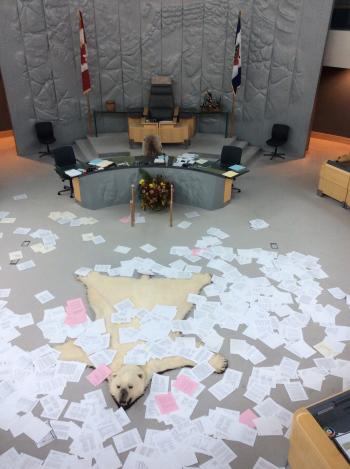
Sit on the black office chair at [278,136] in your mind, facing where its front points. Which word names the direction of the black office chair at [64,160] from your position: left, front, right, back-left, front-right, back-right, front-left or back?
front

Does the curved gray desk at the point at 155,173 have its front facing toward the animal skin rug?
yes

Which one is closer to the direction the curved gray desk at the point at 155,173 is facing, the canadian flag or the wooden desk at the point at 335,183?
the wooden desk

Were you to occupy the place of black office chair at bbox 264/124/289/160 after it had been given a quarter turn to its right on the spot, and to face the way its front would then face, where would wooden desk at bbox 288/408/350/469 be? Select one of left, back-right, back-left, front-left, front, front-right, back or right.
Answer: back-left

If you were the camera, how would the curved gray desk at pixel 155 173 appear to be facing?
facing the viewer

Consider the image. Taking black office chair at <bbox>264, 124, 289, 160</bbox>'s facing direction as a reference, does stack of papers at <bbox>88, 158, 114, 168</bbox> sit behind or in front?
in front

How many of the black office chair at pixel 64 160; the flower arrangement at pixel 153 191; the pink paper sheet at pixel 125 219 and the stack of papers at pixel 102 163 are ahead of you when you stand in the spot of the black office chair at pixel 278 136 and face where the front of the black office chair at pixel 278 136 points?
4

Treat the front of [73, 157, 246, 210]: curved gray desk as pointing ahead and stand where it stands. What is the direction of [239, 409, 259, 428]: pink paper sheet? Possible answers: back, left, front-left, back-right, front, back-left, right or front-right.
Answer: front

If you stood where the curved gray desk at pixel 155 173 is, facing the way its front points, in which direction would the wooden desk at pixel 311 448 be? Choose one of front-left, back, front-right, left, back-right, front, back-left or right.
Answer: front

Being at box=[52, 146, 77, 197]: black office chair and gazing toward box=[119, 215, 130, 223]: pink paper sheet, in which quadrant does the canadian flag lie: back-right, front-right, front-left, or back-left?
back-left

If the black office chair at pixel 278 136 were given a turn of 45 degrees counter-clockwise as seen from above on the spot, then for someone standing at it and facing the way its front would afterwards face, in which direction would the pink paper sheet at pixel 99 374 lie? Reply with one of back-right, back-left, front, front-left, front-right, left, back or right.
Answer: front

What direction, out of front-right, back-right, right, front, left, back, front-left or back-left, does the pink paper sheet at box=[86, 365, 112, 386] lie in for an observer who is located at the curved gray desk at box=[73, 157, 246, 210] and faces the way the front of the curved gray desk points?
front

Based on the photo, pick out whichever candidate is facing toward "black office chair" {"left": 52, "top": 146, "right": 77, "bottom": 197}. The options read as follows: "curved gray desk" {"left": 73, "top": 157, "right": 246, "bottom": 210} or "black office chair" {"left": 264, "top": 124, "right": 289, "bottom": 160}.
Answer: "black office chair" {"left": 264, "top": 124, "right": 289, "bottom": 160}

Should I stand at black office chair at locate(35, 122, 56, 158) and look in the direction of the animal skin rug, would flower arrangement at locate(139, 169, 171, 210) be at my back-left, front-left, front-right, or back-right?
front-left

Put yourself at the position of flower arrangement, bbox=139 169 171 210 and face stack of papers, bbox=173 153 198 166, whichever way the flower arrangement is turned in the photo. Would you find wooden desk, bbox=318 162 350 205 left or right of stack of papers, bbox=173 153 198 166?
right

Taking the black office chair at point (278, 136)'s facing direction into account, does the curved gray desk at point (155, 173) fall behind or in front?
in front

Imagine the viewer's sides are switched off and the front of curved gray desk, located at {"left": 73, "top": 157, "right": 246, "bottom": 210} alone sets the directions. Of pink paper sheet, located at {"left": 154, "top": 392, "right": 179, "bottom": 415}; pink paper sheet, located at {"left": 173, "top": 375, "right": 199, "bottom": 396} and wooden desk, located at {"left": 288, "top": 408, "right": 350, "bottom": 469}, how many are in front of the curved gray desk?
3

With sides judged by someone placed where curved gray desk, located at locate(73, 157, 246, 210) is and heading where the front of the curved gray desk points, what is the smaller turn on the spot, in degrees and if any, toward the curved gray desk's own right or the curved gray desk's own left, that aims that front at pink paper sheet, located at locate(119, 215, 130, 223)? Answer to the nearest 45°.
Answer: approximately 45° to the curved gray desk's own right

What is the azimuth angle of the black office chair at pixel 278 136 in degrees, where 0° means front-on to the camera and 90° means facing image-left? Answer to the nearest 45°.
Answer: approximately 45°
